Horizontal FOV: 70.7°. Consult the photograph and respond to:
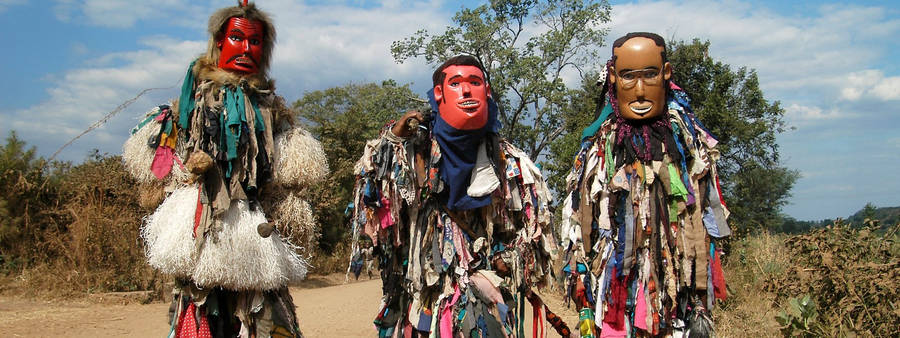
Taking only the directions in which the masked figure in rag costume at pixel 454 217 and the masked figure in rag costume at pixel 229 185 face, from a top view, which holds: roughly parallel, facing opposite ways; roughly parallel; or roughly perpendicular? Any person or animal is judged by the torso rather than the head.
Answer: roughly parallel

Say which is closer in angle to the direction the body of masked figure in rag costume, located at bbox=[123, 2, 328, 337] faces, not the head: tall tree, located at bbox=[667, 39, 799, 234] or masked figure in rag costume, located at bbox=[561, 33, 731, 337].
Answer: the masked figure in rag costume

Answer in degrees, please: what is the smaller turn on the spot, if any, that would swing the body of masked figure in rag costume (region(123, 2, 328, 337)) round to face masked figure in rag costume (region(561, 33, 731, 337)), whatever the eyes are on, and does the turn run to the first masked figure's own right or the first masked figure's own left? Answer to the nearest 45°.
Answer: approximately 90° to the first masked figure's own left

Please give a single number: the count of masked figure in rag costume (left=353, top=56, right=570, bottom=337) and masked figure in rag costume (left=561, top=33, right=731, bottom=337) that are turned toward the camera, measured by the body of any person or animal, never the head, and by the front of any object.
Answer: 2

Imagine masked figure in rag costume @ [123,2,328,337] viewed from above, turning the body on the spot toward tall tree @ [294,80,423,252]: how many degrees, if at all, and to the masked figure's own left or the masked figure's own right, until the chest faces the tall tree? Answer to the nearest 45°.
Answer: approximately 180°

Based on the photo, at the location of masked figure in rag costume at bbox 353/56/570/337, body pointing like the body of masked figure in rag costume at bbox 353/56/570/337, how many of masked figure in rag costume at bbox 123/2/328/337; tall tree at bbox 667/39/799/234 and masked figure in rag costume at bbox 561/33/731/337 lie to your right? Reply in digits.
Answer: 1

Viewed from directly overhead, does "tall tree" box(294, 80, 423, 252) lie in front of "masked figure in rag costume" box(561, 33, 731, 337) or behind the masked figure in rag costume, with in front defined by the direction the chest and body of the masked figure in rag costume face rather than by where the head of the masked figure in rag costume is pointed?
behind

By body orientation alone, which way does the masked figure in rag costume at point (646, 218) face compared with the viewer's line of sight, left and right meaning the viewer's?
facing the viewer

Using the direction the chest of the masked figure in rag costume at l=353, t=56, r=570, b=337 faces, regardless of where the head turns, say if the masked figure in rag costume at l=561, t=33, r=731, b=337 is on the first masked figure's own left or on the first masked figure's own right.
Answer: on the first masked figure's own left

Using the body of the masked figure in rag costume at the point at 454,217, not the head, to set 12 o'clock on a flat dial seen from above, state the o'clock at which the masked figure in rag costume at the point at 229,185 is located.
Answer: the masked figure in rag costume at the point at 229,185 is roughly at 3 o'clock from the masked figure in rag costume at the point at 454,217.

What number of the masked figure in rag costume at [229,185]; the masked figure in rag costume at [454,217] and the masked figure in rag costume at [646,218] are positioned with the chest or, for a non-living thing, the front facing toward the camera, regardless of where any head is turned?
3

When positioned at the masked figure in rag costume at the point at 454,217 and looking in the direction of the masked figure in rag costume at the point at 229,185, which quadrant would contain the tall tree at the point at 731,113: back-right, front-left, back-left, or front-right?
back-right

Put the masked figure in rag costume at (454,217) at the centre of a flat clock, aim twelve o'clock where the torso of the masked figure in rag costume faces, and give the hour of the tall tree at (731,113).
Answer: The tall tree is roughly at 7 o'clock from the masked figure in rag costume.

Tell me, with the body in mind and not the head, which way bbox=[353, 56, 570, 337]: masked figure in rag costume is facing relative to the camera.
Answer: toward the camera

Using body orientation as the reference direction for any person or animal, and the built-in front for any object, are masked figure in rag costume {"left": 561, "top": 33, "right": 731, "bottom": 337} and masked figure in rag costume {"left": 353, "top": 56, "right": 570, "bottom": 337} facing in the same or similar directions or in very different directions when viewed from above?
same or similar directions
